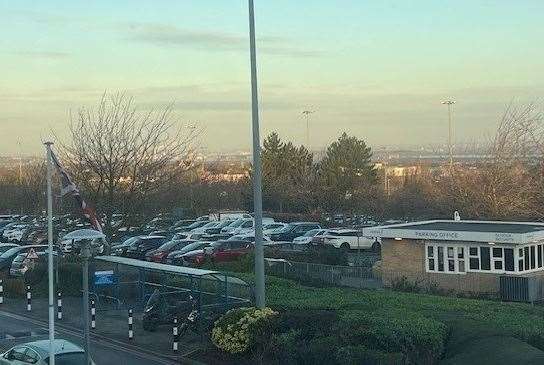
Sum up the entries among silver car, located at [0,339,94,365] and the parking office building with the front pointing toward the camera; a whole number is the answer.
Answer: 1
